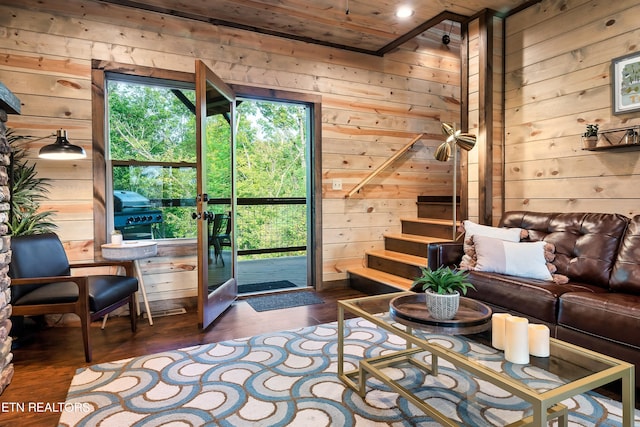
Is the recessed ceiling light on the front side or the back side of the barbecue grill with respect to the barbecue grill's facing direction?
on the front side

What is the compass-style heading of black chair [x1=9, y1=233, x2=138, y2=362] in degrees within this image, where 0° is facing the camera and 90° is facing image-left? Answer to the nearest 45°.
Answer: approximately 315°

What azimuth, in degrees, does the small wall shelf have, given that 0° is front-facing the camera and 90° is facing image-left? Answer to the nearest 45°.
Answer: approximately 45°

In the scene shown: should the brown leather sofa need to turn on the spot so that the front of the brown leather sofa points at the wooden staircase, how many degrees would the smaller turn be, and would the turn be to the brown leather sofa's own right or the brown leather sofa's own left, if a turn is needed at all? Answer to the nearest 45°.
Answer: approximately 90° to the brown leather sofa's own right

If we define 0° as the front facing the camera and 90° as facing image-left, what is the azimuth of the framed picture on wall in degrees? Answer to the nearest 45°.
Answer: approximately 45°

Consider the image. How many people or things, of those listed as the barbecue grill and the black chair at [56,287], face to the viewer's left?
0

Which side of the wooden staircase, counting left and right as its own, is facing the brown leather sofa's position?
left

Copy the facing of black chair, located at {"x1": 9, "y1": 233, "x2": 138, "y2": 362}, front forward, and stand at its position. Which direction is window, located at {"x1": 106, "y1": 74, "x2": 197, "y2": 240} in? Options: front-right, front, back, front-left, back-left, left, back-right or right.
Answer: left

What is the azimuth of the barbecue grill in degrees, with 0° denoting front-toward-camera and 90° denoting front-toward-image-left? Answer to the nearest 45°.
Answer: approximately 315°

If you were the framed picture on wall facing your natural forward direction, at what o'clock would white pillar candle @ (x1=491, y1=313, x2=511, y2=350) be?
The white pillar candle is roughly at 11 o'clock from the framed picture on wall.

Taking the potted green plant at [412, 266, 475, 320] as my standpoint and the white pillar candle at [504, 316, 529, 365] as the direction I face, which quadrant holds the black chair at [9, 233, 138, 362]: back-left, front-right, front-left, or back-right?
back-right

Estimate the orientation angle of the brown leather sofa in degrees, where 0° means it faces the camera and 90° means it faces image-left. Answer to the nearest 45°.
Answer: approximately 45°
